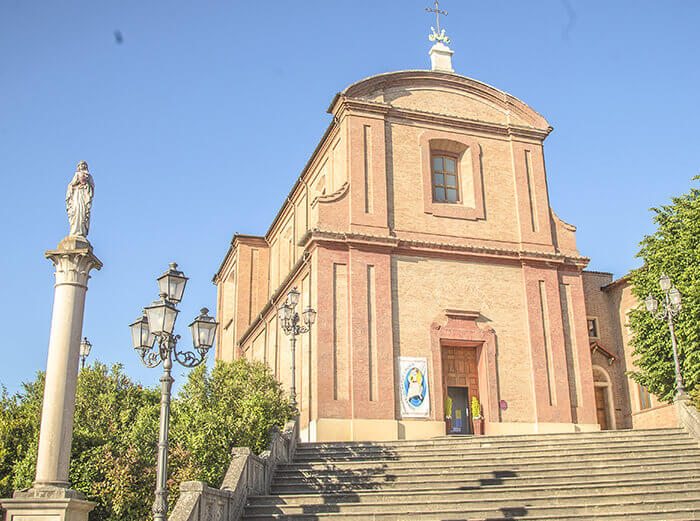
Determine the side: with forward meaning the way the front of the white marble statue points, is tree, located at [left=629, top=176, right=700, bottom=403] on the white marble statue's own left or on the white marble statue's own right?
on the white marble statue's own left

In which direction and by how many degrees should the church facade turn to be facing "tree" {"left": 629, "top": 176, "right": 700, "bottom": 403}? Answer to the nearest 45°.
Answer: approximately 45° to its left

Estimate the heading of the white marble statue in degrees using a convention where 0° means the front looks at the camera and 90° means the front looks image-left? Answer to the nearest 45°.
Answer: approximately 0°

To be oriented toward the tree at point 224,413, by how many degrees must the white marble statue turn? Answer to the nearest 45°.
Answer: approximately 135° to its left

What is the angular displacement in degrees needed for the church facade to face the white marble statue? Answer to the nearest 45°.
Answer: approximately 90° to its right

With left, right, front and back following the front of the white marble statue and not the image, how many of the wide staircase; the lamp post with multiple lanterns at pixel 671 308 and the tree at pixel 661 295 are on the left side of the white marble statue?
3

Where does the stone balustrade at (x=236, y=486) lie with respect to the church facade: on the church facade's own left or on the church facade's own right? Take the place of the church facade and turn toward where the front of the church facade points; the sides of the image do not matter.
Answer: on the church facade's own right

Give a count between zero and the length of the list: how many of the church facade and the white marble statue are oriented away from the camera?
0

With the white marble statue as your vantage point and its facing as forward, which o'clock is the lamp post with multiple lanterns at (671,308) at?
The lamp post with multiple lanterns is roughly at 9 o'clock from the white marble statue.

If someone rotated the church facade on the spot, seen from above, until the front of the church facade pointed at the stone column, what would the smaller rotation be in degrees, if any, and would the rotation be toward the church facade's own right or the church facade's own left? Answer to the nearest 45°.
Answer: approximately 90° to the church facade's own right

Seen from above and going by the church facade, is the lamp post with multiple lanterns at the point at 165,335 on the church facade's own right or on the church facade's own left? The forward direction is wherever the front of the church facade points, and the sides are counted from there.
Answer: on the church facade's own right

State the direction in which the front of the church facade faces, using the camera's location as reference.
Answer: facing the viewer and to the right of the viewer

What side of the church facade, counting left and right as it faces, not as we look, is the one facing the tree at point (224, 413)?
right

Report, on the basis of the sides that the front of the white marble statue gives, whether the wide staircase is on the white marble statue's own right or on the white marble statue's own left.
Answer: on the white marble statue's own left
